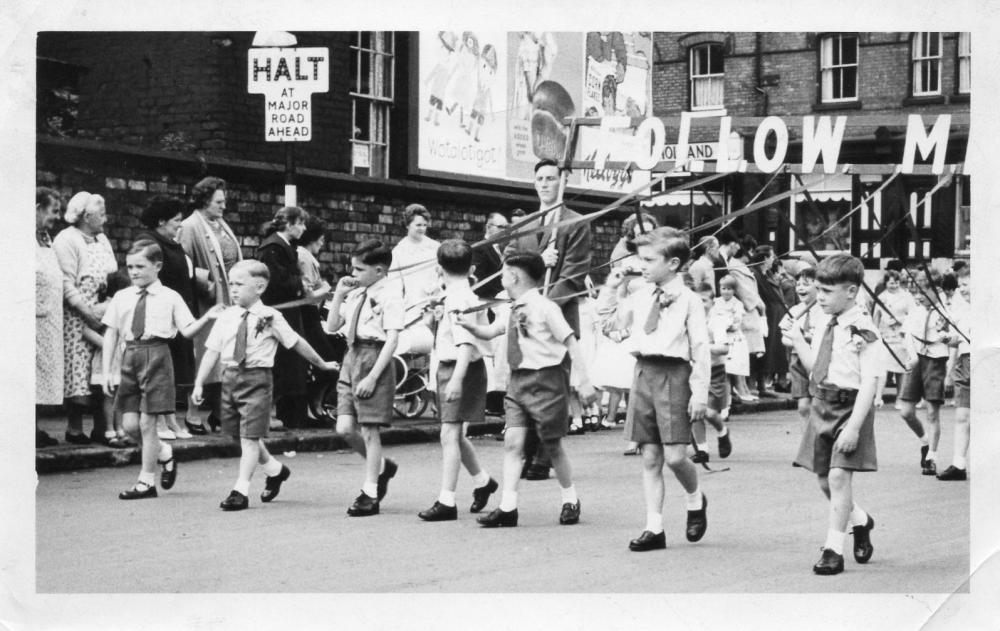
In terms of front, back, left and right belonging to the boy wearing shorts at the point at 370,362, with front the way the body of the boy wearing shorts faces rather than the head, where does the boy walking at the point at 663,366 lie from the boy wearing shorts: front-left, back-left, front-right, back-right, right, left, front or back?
left

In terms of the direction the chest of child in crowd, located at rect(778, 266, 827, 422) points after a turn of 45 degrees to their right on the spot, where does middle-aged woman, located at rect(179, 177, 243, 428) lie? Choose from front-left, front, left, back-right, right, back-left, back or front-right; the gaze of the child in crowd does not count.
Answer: front

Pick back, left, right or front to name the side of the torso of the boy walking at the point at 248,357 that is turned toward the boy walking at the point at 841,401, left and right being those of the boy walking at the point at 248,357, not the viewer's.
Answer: left

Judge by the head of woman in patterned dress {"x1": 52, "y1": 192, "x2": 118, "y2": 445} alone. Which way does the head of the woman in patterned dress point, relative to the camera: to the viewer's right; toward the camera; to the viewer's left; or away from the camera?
to the viewer's right

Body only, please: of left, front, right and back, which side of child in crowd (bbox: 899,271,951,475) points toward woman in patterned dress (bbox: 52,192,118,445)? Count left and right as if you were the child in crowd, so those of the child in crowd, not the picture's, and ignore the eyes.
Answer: front

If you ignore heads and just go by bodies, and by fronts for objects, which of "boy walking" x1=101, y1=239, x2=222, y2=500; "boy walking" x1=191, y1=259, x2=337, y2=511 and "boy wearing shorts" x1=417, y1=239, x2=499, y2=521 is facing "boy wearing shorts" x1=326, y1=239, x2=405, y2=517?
"boy wearing shorts" x1=417, y1=239, x2=499, y2=521

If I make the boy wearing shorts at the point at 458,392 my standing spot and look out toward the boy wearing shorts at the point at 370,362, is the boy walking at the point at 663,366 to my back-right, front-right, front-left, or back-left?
back-left

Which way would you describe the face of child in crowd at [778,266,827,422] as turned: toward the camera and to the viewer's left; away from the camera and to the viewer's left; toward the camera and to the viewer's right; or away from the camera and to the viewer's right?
toward the camera and to the viewer's left

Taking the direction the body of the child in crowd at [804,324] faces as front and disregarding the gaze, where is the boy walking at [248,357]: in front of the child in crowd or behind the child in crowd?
in front

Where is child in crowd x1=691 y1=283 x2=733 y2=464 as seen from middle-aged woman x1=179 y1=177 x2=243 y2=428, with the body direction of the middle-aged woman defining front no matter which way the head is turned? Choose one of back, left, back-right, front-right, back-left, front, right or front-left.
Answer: front-left

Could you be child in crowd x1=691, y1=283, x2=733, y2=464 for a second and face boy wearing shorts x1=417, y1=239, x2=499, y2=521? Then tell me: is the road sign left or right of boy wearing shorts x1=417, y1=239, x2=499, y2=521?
right

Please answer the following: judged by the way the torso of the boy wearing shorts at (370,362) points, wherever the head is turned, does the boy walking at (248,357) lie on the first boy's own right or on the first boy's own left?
on the first boy's own right
